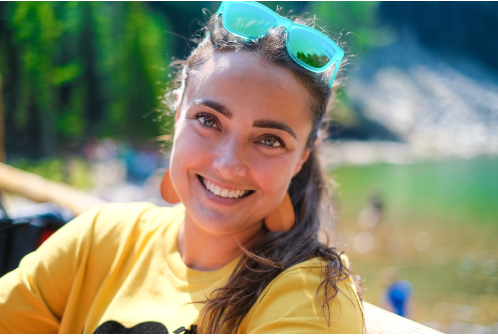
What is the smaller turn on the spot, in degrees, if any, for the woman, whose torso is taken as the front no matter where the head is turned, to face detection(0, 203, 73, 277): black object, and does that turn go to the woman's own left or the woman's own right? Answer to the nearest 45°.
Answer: approximately 135° to the woman's own right

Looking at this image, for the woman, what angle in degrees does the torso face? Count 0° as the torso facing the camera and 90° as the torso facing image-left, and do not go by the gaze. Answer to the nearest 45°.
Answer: approximately 0°
